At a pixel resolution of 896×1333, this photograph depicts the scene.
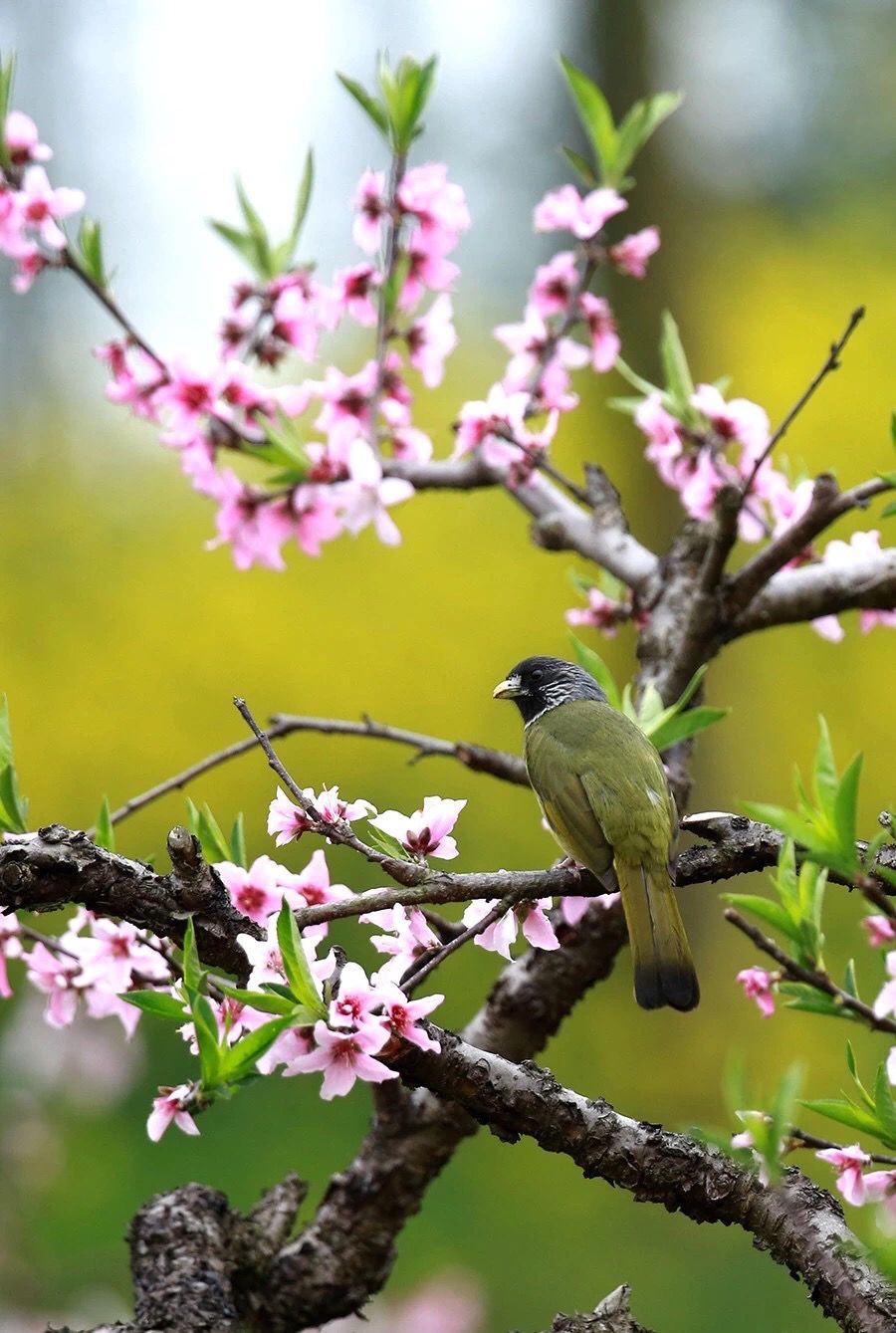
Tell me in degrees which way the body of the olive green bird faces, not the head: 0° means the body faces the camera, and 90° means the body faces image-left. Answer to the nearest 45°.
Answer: approximately 135°

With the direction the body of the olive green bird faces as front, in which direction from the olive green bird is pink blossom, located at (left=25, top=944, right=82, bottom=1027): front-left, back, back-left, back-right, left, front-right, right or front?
front-left

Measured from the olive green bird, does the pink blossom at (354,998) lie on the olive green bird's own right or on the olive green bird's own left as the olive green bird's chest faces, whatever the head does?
on the olive green bird's own left
